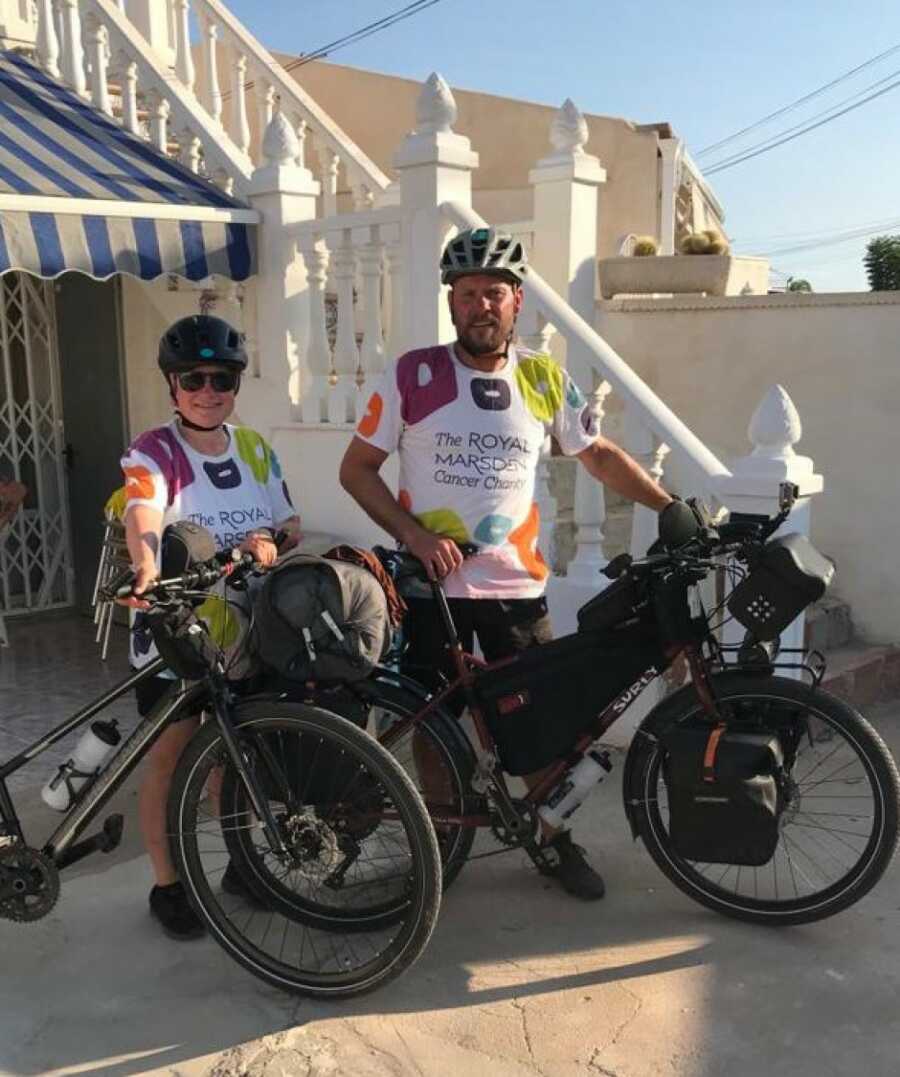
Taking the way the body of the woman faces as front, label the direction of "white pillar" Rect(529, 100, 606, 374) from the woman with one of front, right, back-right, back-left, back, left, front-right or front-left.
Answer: back-left

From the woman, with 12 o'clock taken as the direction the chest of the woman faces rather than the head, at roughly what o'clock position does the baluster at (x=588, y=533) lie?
The baluster is roughly at 8 o'clock from the woman.

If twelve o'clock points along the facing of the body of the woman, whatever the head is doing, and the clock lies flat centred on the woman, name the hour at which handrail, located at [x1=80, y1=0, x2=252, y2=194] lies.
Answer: The handrail is roughly at 6 o'clock from the woman.

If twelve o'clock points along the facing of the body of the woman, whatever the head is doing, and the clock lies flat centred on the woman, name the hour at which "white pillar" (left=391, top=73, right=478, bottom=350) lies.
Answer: The white pillar is roughly at 7 o'clock from the woman.

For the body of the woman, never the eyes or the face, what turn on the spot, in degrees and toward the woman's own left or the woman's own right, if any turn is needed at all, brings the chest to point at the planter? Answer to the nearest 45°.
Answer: approximately 135° to the woman's own left

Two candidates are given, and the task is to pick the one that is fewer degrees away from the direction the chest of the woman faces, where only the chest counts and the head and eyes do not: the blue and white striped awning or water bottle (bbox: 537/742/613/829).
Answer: the water bottle

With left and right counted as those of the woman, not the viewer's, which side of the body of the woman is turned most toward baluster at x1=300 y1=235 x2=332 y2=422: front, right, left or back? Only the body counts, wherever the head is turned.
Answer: back

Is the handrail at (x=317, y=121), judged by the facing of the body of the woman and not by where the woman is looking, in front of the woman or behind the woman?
behind

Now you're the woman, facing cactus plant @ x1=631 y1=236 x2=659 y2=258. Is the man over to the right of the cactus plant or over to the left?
right

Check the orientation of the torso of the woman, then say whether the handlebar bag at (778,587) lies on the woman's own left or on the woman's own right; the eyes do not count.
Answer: on the woman's own left

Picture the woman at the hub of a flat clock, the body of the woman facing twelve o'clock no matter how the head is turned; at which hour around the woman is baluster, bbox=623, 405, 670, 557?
The baluster is roughly at 8 o'clock from the woman.

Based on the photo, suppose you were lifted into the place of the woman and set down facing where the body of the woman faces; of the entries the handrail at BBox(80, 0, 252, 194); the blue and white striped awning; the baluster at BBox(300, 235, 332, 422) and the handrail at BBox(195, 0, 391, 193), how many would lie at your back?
4

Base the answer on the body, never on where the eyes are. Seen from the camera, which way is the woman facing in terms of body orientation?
toward the camera

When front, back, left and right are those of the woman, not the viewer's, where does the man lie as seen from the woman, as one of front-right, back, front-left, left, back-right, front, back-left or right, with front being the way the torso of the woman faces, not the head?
left
